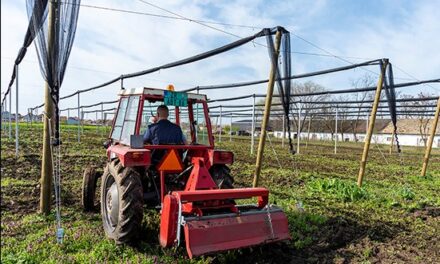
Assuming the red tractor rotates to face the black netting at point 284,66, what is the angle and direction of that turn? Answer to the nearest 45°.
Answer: approximately 90° to its right

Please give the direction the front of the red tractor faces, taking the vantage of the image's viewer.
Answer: facing away from the viewer and to the left of the viewer

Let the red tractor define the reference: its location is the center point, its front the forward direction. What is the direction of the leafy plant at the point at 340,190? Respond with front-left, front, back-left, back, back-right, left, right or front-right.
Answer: right
